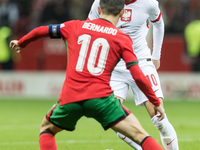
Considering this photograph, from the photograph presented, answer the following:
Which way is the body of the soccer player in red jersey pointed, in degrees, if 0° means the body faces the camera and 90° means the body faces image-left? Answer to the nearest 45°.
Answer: approximately 180°

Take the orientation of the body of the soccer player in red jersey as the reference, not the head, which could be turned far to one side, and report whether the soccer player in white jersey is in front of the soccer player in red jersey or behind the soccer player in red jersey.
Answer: in front

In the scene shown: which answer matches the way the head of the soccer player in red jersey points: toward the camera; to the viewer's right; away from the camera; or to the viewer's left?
away from the camera
